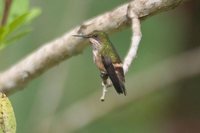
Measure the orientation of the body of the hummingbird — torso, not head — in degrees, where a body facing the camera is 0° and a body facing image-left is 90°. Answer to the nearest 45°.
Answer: approximately 90°
